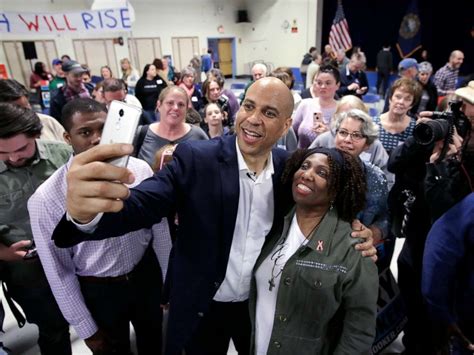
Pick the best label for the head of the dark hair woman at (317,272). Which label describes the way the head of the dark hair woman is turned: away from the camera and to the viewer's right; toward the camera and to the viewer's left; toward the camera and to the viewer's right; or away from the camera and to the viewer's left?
toward the camera and to the viewer's left

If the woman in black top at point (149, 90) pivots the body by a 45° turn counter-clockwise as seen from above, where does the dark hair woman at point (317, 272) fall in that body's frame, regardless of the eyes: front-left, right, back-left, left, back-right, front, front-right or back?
front-right

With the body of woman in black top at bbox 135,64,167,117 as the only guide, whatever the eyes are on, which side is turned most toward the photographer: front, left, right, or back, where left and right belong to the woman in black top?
front

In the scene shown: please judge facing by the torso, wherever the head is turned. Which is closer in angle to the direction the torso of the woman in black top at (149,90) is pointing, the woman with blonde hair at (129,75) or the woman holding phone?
the woman holding phone

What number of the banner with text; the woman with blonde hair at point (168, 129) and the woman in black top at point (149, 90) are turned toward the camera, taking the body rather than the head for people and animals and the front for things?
3

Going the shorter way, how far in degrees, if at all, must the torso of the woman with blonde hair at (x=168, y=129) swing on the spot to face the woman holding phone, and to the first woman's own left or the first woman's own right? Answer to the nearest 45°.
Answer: approximately 90° to the first woman's own left

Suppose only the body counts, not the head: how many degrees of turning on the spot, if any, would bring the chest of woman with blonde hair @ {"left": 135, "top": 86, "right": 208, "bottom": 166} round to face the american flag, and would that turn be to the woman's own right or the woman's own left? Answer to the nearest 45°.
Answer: approximately 135° to the woman's own left

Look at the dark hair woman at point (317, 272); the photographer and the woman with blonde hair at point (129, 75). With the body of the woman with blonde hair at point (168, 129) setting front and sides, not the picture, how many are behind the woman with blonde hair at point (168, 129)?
1

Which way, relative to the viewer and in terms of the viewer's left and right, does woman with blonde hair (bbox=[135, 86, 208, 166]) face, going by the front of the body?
facing the viewer

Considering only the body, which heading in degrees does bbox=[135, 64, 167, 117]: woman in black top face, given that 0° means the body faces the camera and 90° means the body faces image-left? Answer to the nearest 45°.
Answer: approximately 0°

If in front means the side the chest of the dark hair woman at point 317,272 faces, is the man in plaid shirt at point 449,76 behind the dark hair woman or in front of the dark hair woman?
behind

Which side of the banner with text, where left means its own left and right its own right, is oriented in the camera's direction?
front

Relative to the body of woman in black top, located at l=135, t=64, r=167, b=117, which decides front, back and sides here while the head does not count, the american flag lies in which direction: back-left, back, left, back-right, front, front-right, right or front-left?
back-left
